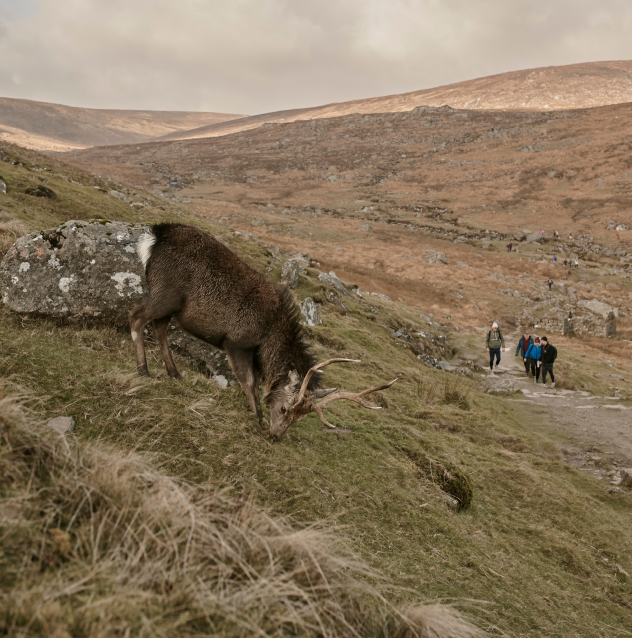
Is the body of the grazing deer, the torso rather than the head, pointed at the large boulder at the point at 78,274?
no

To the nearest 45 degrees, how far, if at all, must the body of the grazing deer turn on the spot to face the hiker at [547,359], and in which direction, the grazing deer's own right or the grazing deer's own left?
approximately 45° to the grazing deer's own left

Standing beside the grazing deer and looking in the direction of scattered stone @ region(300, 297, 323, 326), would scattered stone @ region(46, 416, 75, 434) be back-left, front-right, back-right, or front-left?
back-left

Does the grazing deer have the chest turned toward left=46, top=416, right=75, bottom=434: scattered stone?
no

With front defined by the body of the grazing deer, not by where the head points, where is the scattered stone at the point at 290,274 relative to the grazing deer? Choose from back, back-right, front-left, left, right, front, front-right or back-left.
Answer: left

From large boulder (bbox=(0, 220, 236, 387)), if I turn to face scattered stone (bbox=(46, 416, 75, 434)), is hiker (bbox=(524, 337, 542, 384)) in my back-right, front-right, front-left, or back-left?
back-left

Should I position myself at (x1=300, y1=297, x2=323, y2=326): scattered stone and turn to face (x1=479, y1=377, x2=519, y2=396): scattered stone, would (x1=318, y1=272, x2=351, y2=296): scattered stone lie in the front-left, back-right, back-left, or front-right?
front-left

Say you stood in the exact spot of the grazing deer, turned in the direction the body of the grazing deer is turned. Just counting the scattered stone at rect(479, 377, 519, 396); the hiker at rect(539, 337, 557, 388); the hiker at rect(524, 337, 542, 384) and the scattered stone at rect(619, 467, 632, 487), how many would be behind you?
0

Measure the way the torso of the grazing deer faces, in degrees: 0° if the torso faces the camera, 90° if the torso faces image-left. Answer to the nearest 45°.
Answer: approximately 270°

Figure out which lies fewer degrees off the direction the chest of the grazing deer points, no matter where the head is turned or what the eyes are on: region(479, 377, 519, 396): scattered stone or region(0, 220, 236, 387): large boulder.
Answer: the scattered stone

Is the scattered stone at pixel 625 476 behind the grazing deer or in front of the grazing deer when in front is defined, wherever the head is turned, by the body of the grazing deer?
in front

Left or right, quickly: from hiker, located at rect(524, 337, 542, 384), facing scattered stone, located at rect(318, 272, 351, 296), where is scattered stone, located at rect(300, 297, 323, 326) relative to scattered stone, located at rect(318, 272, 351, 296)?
left
